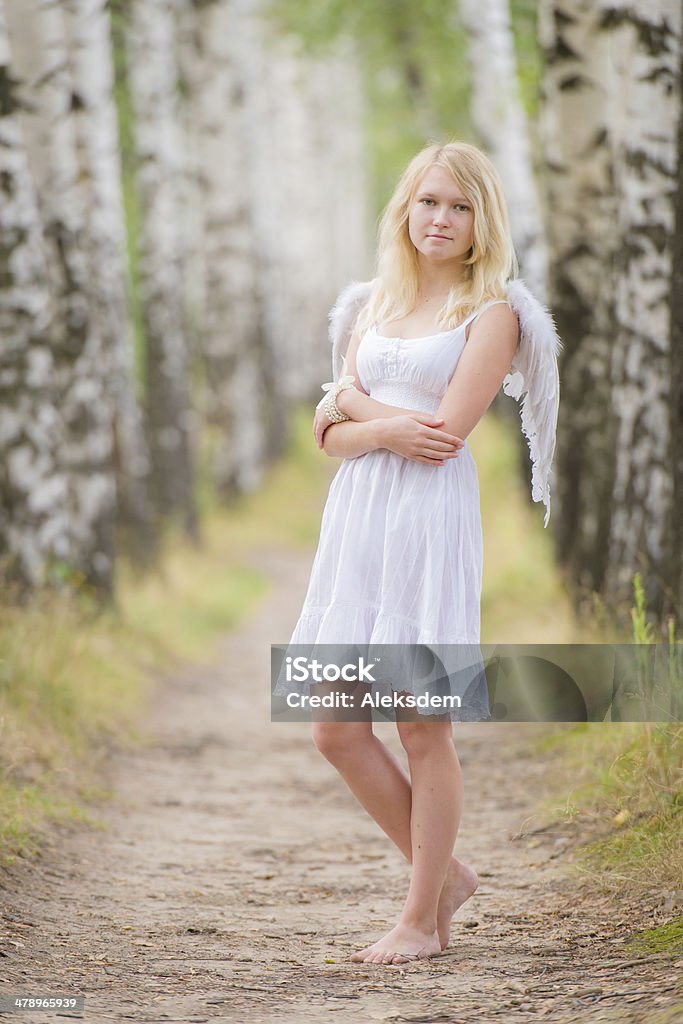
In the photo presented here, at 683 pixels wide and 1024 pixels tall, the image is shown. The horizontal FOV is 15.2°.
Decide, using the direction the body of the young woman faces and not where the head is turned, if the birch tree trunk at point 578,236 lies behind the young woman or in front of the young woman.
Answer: behind

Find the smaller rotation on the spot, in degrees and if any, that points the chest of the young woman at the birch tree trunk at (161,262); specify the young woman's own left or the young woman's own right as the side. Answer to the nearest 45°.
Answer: approximately 135° to the young woman's own right

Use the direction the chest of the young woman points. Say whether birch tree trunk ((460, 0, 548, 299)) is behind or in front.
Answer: behind

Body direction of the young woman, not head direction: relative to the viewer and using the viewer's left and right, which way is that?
facing the viewer and to the left of the viewer

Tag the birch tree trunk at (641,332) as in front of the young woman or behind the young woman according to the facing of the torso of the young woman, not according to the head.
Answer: behind

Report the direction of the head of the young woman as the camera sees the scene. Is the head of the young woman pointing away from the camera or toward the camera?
toward the camera

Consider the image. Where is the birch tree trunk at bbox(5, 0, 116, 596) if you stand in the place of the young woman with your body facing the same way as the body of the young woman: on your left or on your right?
on your right

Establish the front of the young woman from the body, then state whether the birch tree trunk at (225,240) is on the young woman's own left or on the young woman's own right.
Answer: on the young woman's own right
